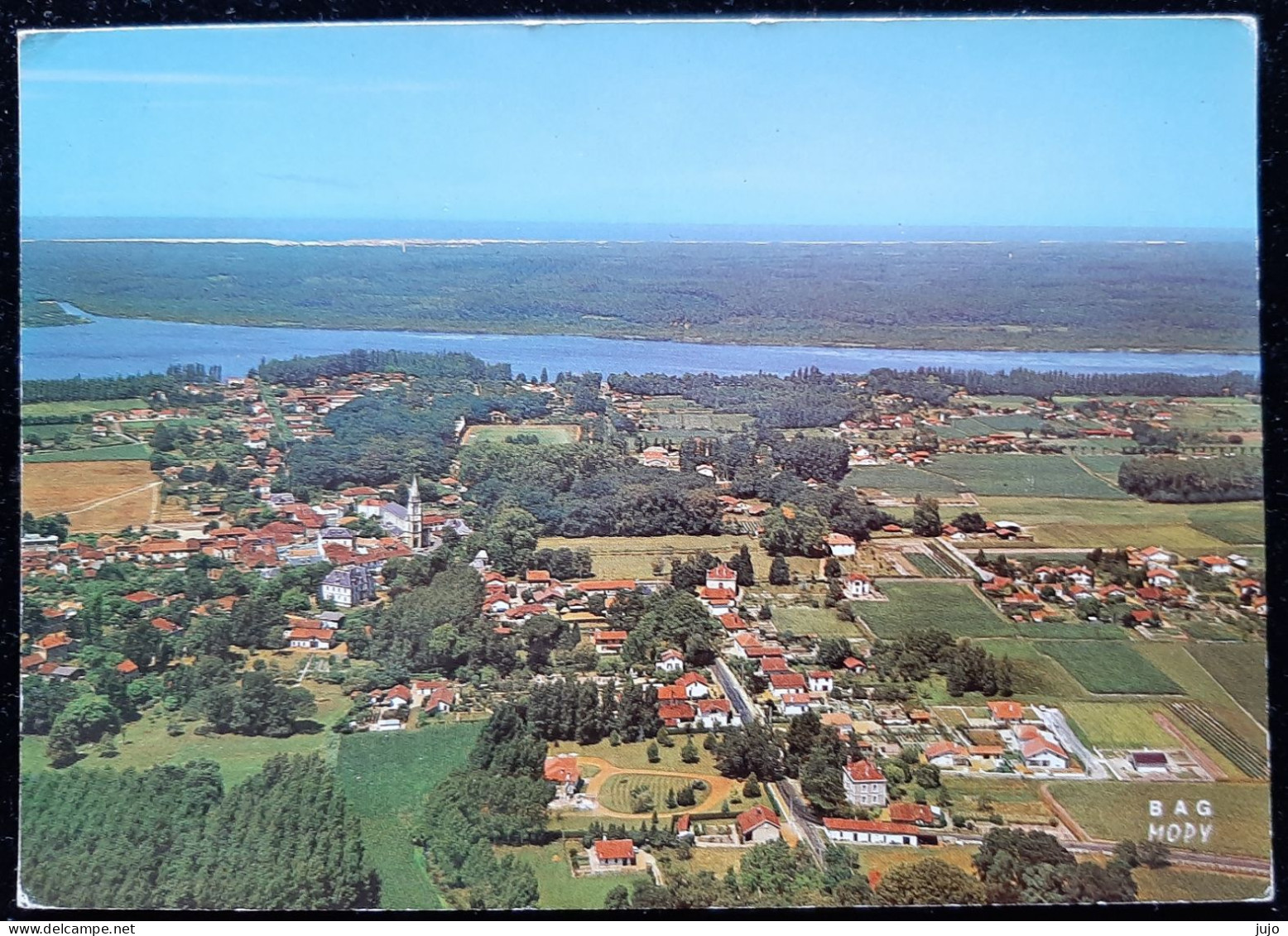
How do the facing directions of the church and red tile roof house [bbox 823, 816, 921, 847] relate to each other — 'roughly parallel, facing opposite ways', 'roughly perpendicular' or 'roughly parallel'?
roughly perpendicular

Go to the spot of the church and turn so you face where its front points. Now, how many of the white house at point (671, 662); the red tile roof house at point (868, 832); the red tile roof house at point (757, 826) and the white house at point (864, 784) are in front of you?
4

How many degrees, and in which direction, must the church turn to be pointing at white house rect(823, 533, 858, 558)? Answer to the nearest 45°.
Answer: approximately 45° to its left

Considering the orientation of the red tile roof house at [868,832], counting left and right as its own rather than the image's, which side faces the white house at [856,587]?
back

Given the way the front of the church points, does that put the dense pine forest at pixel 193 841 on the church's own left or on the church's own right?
on the church's own right

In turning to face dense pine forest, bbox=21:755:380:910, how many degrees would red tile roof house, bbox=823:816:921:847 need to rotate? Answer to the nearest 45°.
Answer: approximately 90° to its right

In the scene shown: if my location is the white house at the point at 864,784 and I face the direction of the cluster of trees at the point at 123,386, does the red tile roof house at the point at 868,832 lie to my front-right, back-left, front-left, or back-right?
back-left

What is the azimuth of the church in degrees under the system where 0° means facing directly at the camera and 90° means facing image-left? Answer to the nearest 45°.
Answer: approximately 315°

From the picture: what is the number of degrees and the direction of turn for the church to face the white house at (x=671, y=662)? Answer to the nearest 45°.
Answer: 0° — it already faces it

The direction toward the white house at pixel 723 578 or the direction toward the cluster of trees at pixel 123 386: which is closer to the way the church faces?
the white house

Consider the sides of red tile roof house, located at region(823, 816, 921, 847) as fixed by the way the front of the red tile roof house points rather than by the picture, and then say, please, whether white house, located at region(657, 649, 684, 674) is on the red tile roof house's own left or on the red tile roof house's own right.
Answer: on the red tile roof house's own right
